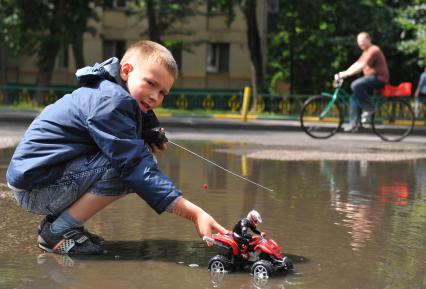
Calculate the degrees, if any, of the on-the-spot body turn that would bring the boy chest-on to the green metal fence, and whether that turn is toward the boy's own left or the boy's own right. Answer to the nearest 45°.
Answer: approximately 90° to the boy's own left

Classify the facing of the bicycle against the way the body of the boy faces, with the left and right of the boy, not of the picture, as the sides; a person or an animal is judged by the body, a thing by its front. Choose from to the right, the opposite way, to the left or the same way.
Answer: the opposite way

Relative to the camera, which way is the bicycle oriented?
to the viewer's left

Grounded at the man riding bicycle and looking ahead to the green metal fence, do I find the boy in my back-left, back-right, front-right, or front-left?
back-left

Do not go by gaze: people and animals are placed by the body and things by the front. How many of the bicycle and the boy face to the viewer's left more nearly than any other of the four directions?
1

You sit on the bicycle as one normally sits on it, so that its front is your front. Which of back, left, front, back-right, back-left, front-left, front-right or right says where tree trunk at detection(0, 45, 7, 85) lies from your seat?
front-right

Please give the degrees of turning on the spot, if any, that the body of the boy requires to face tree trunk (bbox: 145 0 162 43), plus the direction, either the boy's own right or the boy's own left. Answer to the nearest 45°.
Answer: approximately 90° to the boy's own left

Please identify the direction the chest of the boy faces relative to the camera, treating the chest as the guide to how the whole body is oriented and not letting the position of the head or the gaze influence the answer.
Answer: to the viewer's right
